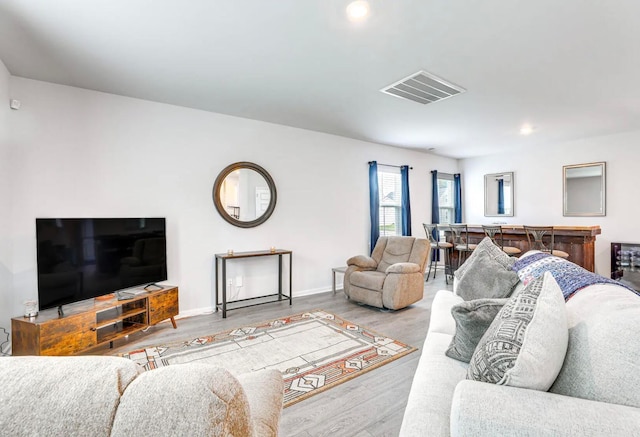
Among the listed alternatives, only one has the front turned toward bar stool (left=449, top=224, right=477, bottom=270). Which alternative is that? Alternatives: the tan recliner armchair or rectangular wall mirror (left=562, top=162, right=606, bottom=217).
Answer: the rectangular wall mirror

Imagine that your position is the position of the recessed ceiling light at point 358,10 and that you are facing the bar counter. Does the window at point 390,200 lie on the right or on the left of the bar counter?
left

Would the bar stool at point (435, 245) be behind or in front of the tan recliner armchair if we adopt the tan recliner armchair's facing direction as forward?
behind

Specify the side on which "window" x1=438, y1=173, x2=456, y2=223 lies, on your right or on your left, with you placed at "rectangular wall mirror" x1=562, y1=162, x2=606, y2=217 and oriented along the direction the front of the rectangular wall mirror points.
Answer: on your right

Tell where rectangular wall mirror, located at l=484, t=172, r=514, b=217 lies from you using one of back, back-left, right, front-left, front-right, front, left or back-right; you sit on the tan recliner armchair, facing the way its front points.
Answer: back

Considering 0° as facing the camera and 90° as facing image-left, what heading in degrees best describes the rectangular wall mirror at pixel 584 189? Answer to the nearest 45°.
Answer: approximately 45°

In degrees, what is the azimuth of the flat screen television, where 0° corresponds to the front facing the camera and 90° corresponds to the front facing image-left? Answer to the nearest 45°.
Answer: approximately 315°

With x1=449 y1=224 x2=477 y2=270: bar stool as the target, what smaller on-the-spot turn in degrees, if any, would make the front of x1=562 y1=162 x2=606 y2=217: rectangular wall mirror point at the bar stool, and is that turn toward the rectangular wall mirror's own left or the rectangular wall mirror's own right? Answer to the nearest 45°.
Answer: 0° — it already faces it

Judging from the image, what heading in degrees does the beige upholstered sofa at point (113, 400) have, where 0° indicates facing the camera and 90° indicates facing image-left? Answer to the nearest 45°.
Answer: approximately 225°

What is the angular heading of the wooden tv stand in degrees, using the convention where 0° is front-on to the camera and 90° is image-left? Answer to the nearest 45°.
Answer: approximately 315°

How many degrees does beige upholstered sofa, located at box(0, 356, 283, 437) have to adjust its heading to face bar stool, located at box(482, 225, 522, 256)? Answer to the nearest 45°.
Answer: approximately 45° to its right

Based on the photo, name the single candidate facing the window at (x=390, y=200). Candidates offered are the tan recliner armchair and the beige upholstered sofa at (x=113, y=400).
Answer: the beige upholstered sofa
